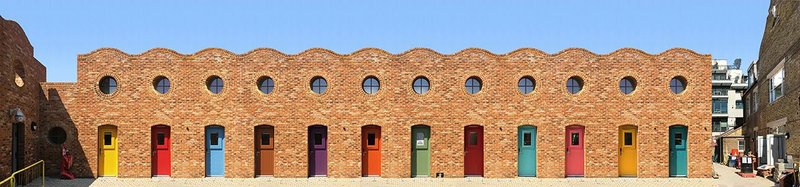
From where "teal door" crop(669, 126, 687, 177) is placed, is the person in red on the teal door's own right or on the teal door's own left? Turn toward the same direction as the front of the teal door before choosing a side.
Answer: on the teal door's own right

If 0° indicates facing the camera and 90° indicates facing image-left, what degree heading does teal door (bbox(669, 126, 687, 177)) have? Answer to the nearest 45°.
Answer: approximately 0°

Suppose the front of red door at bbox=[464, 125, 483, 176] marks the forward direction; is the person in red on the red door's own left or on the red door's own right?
on the red door's own right

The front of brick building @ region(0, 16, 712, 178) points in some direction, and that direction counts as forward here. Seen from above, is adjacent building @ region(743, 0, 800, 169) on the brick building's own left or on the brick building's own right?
on the brick building's own left

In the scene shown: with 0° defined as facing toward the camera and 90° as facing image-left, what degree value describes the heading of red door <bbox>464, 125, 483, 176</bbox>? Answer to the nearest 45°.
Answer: approximately 0°

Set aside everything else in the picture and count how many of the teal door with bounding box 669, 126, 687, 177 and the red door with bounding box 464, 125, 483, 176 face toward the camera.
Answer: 2
